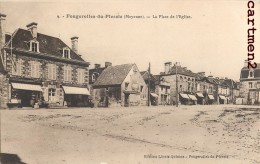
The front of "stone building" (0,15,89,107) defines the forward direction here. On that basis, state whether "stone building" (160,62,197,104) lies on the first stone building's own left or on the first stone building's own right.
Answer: on the first stone building's own left

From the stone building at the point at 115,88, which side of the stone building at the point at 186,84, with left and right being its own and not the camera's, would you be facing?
right

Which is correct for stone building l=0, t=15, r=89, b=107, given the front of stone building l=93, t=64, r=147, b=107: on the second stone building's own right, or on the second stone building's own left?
on the second stone building's own right

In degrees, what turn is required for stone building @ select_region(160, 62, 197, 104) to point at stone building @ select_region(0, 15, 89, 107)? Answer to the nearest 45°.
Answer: approximately 90° to its right

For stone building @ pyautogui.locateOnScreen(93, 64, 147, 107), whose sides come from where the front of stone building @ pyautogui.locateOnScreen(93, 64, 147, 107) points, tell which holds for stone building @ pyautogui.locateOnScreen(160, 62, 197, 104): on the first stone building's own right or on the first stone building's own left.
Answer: on the first stone building's own left

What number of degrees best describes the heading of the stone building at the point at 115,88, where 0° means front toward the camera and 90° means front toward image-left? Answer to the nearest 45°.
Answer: approximately 315°
